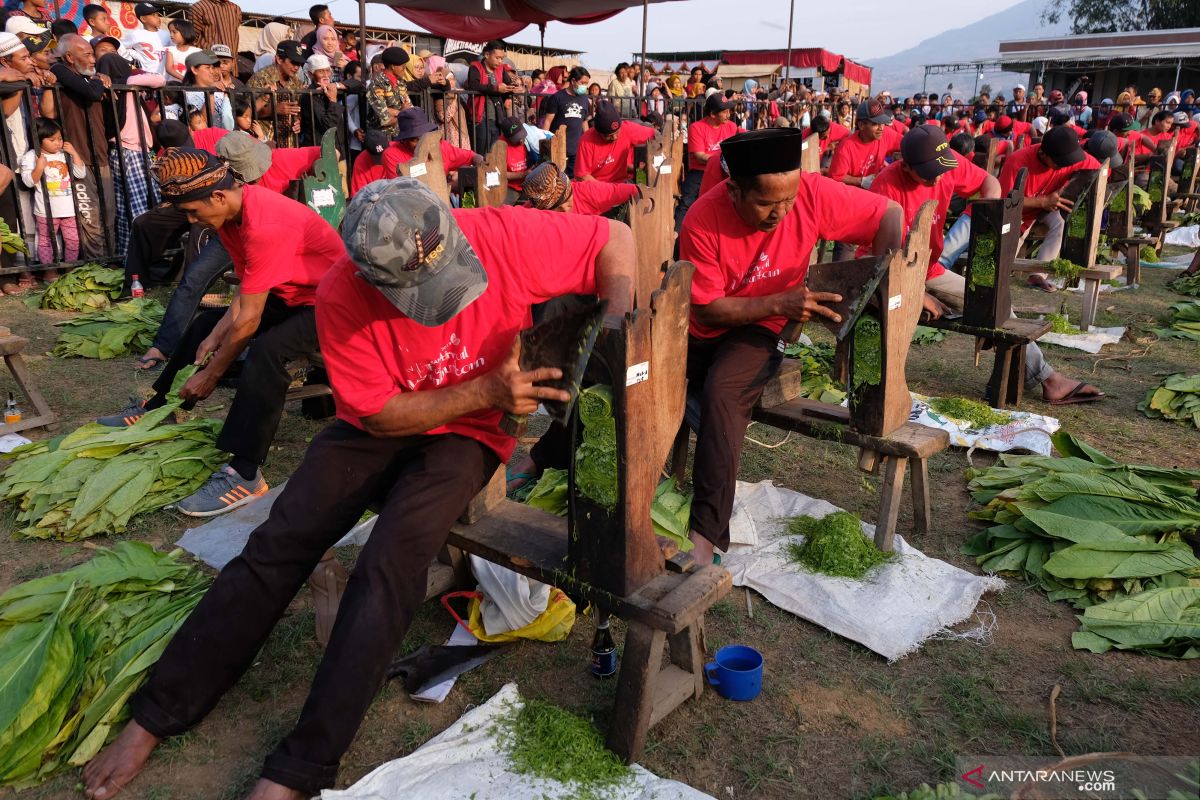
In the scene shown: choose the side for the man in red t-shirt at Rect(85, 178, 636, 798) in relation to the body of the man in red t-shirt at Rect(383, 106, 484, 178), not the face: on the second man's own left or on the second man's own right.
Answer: on the second man's own right

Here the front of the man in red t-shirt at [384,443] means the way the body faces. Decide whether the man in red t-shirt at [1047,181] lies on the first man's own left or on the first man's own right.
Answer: on the first man's own left

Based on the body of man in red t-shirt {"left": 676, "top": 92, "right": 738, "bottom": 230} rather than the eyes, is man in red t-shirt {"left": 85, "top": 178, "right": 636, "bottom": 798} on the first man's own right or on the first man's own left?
on the first man's own right

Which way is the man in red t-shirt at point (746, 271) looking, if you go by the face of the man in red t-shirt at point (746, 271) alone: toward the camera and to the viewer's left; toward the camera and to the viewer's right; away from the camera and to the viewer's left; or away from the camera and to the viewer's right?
toward the camera and to the viewer's right

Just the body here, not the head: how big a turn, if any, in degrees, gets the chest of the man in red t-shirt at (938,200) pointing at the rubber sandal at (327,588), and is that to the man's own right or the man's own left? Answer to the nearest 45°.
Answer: approximately 45° to the man's own right

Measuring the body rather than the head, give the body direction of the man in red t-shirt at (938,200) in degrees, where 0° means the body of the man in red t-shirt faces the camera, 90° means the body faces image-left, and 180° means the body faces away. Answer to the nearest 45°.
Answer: approximately 315°
